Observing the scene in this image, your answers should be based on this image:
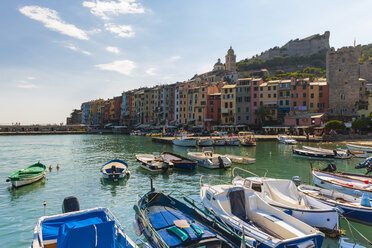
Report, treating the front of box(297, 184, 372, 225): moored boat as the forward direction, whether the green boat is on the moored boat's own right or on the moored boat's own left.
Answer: on the moored boat's own left

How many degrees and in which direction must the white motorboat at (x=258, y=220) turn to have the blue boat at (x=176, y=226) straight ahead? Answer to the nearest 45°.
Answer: approximately 90° to its left

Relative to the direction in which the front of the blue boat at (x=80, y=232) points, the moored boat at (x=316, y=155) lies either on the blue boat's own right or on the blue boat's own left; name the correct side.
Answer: on the blue boat's own left

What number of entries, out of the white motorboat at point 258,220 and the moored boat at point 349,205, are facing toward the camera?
0

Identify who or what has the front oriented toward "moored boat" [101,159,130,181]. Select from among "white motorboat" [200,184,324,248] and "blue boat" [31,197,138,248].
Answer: the white motorboat
